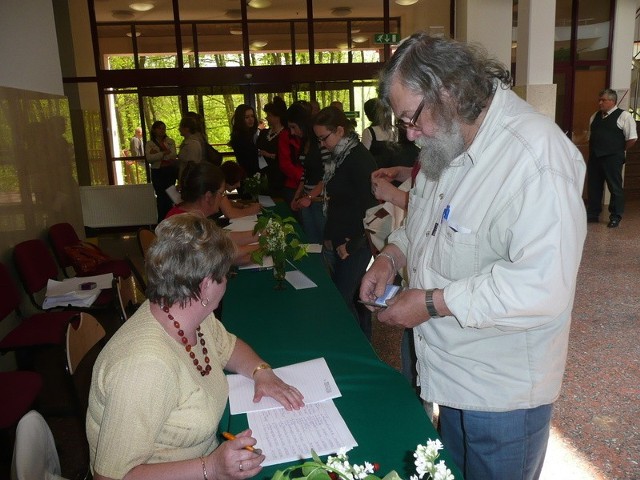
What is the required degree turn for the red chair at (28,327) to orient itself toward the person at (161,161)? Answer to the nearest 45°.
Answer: approximately 90° to its left

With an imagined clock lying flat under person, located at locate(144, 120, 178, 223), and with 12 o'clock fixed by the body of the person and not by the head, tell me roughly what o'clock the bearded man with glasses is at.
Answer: The bearded man with glasses is roughly at 12 o'clock from the person.

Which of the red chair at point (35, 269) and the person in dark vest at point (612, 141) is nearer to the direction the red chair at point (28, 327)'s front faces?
the person in dark vest

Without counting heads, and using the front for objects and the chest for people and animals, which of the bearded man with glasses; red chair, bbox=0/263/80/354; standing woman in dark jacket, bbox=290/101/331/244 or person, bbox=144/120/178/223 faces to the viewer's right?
the red chair

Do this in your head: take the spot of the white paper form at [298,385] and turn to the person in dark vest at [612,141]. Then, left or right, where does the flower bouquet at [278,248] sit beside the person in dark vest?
left

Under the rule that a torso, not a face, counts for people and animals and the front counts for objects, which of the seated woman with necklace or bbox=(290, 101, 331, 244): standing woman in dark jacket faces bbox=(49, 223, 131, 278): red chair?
the standing woman in dark jacket

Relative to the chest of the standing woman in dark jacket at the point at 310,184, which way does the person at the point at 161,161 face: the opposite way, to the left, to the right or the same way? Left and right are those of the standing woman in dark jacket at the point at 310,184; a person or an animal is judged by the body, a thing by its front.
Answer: to the left

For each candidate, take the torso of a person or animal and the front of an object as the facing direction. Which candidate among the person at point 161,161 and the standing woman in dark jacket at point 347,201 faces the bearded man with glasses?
the person at point 161,161

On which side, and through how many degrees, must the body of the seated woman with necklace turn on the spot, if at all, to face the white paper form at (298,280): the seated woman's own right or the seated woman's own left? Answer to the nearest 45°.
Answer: approximately 90° to the seated woman's own left

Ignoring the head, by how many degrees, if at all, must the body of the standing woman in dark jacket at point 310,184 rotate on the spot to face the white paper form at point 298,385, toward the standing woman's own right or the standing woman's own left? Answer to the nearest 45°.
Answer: approximately 90° to the standing woman's own left

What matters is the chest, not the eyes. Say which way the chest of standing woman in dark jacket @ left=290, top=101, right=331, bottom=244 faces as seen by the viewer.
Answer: to the viewer's left
